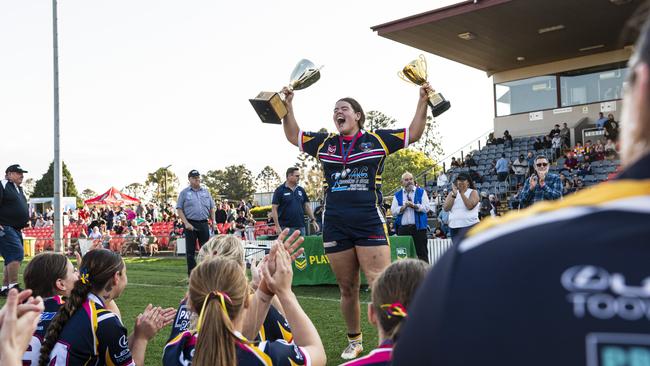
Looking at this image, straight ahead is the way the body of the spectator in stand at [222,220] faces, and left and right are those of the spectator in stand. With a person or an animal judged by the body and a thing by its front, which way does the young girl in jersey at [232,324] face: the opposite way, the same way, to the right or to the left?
the opposite way

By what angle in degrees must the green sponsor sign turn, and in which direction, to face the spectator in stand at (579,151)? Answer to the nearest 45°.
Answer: approximately 135° to its left

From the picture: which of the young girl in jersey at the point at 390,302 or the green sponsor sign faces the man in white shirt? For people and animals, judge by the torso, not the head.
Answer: the young girl in jersey

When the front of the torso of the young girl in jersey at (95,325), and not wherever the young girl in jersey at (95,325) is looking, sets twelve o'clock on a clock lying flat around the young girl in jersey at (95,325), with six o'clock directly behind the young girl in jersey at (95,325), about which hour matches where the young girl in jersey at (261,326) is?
the young girl in jersey at (261,326) is roughly at 2 o'clock from the young girl in jersey at (95,325).

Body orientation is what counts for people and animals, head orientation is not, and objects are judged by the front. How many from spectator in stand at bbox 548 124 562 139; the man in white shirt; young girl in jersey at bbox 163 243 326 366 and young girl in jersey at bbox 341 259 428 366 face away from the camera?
2

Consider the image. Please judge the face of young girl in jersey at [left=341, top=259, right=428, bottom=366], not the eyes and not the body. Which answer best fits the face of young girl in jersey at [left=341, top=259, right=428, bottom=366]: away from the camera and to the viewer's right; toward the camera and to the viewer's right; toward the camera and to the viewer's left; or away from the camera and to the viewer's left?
away from the camera and to the viewer's left

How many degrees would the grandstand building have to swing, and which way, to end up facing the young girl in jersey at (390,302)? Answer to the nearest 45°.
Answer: approximately 45° to its left

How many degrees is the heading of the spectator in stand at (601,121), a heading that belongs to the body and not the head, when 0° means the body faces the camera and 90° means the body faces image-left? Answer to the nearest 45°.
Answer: approximately 45°

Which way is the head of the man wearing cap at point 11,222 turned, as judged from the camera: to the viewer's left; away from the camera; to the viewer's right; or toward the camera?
to the viewer's right

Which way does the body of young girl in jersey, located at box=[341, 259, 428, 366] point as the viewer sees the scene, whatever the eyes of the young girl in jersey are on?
away from the camera

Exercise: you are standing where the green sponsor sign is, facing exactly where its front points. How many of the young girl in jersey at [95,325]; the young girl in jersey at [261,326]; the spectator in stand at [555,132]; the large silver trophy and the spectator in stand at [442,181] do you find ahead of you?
3

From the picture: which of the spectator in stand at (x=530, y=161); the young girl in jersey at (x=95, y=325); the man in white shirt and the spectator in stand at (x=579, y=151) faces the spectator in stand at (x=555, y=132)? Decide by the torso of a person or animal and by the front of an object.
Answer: the young girl in jersey

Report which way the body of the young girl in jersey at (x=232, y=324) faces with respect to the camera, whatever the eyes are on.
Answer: away from the camera

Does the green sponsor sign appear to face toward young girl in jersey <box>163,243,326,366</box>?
yes
